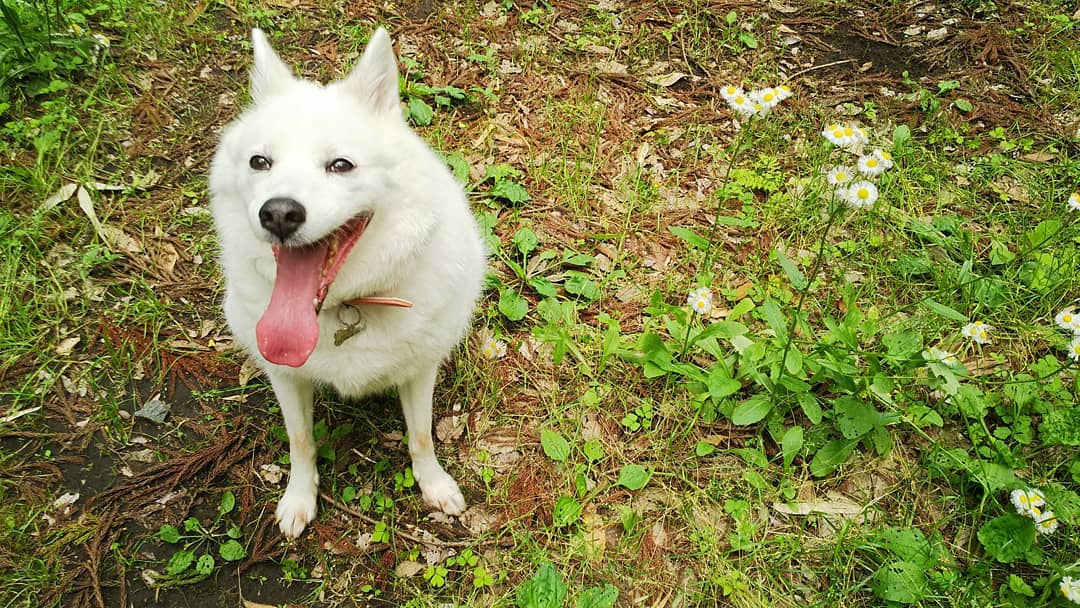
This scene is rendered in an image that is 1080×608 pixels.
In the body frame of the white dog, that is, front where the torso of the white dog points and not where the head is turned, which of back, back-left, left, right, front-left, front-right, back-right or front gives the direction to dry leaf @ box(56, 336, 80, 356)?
back-right

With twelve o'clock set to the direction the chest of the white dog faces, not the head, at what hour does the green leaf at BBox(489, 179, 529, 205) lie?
The green leaf is roughly at 7 o'clock from the white dog.

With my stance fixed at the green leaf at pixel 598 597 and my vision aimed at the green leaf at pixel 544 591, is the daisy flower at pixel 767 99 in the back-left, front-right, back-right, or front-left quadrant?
back-right

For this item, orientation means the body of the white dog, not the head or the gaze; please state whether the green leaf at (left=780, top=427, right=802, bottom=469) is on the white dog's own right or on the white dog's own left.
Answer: on the white dog's own left

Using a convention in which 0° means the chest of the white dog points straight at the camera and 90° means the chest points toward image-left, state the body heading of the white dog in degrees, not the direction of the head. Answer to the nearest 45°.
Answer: approximately 0°

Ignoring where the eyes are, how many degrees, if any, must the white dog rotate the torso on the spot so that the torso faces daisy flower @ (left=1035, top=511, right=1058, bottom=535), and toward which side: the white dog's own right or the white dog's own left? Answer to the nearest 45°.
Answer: approximately 45° to the white dog's own left

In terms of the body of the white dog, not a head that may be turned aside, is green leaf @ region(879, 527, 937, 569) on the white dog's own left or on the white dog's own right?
on the white dog's own left

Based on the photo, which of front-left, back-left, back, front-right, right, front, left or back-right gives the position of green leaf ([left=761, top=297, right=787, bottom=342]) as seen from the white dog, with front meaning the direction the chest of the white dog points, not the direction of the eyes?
left
